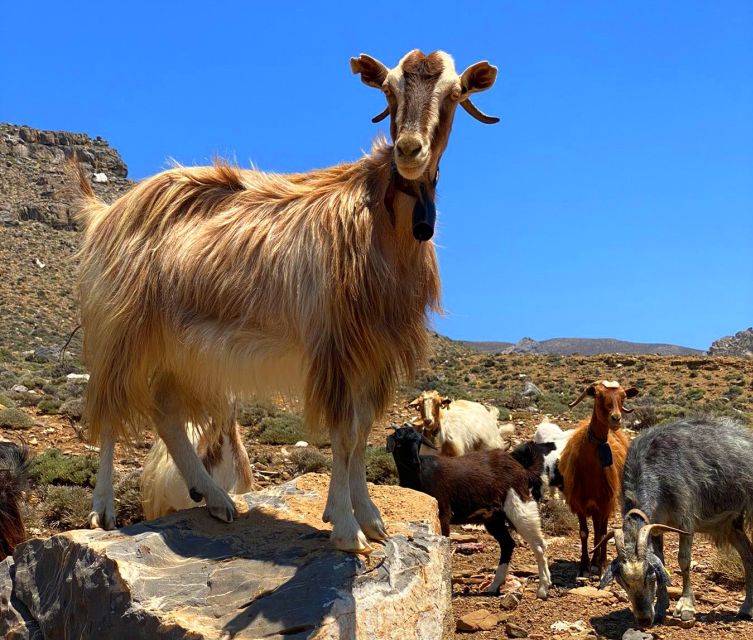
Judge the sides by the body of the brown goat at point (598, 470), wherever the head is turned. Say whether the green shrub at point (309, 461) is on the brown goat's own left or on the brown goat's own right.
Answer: on the brown goat's own right

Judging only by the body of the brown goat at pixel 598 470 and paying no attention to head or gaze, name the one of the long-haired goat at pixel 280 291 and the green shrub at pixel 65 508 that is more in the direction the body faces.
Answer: the long-haired goat

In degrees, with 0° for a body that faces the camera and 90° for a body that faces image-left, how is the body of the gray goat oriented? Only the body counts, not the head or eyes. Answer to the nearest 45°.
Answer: approximately 45°

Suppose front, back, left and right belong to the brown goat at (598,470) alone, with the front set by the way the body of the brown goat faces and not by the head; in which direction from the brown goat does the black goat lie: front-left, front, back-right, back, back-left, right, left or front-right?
front-right

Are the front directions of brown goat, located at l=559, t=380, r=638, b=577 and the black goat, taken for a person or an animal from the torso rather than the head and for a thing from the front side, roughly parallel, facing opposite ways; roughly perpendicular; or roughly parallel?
roughly perpendicular

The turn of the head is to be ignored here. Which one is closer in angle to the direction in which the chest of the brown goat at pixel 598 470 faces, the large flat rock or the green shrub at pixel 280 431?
the large flat rock

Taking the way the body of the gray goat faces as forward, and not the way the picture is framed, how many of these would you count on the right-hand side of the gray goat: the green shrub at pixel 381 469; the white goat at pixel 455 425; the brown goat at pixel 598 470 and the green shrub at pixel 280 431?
4

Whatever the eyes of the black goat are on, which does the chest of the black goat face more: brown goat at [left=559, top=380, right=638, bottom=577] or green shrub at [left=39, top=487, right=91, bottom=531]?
the green shrub

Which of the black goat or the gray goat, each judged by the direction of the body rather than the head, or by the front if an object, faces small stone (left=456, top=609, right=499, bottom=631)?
the gray goat

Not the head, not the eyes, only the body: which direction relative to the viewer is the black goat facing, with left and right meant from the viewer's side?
facing to the left of the viewer

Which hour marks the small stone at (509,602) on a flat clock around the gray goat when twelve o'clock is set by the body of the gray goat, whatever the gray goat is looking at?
The small stone is roughly at 1 o'clock from the gray goat.

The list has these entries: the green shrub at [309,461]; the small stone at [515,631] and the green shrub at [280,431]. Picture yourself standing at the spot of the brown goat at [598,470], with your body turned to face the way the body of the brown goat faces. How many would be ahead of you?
1

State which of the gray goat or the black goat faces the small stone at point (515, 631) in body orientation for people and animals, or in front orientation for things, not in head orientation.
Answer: the gray goat

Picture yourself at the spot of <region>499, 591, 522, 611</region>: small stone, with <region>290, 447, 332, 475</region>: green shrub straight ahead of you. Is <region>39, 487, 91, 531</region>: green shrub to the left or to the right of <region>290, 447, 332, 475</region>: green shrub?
left

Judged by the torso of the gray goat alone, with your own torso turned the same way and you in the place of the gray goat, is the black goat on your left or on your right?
on your right

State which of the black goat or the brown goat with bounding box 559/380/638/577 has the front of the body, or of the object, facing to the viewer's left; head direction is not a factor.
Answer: the black goat
